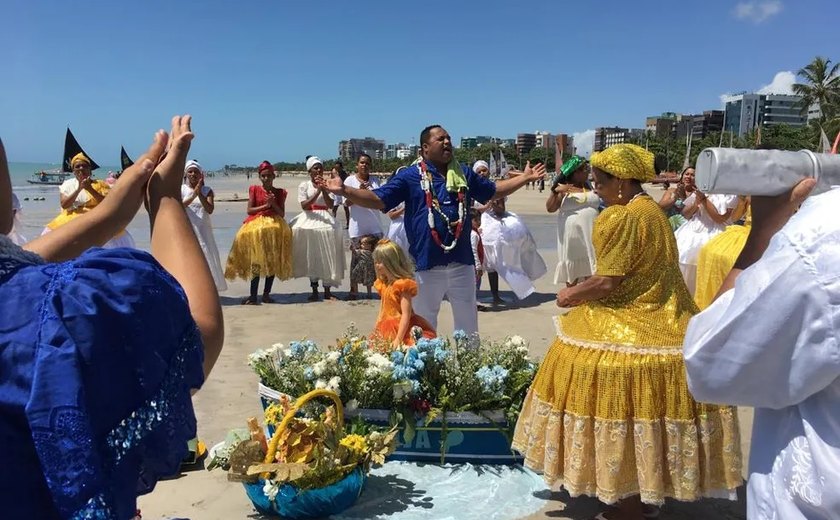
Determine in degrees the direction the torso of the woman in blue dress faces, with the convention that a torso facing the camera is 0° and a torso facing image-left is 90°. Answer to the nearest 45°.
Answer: approximately 225°

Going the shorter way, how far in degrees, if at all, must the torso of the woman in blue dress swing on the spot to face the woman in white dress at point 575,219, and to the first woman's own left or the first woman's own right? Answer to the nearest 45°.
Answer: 0° — they already face them

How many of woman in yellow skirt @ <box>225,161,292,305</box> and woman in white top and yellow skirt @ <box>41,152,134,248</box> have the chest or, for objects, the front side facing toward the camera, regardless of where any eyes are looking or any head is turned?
2

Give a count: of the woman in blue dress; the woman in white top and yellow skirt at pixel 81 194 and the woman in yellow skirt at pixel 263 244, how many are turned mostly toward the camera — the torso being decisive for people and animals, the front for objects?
2

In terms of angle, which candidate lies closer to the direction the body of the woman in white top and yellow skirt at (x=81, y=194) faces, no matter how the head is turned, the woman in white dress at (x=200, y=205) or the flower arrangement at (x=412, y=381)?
the flower arrangement

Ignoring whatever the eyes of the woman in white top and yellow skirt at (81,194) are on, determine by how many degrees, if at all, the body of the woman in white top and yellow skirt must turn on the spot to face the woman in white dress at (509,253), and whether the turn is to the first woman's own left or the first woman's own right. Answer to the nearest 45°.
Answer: approximately 90° to the first woman's own left

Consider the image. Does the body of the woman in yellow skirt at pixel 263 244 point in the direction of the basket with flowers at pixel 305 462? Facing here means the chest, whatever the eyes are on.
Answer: yes
